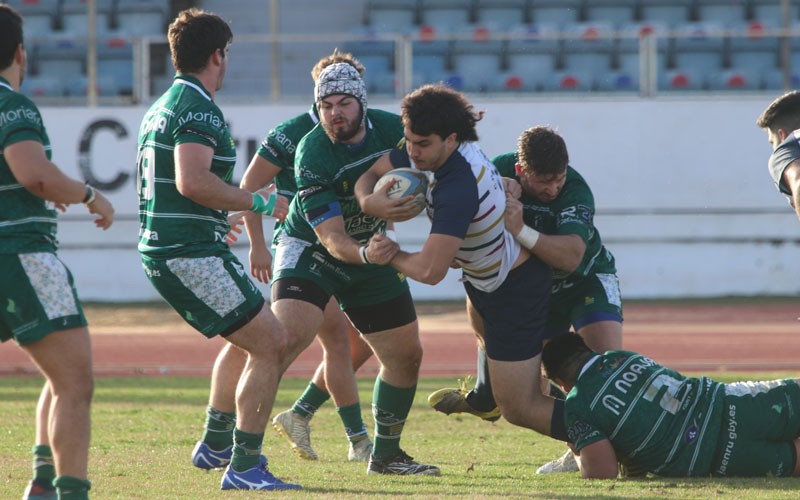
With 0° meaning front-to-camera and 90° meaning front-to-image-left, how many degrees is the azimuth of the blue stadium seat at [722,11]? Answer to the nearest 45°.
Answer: approximately 0°

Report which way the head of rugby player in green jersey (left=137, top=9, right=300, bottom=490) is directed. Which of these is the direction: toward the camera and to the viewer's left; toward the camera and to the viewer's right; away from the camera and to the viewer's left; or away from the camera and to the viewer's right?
away from the camera and to the viewer's right

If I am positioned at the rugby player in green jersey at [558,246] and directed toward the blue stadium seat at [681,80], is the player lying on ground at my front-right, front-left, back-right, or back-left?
back-right

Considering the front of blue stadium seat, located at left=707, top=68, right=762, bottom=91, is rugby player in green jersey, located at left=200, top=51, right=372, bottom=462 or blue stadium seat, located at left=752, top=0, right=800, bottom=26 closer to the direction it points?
the rugby player in green jersey

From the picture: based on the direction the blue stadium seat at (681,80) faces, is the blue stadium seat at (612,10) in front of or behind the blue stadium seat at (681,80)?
behind

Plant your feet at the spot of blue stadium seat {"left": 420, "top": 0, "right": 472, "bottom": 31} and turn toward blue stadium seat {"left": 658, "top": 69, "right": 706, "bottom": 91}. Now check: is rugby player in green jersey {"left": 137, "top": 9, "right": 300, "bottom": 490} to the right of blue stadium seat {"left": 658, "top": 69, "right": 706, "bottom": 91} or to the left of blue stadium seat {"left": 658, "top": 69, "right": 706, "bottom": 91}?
right

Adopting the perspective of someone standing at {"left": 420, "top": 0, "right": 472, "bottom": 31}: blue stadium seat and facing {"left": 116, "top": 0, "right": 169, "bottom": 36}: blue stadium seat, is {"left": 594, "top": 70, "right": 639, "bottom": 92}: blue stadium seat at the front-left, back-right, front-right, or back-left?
back-left

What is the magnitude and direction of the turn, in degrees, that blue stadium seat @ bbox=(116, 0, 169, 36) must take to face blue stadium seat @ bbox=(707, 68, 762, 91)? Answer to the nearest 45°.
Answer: approximately 45° to its left

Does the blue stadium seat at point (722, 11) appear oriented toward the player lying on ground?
yes

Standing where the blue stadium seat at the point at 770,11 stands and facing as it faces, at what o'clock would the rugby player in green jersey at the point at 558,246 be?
The rugby player in green jersey is roughly at 12 o'clock from the blue stadium seat.

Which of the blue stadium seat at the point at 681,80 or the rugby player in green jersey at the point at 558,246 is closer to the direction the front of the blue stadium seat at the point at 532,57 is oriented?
the rugby player in green jersey

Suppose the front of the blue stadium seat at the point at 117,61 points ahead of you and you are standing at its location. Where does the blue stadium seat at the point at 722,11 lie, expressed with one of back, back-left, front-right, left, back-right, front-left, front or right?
left
